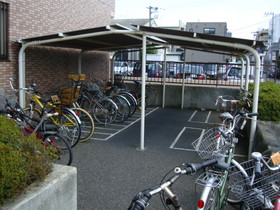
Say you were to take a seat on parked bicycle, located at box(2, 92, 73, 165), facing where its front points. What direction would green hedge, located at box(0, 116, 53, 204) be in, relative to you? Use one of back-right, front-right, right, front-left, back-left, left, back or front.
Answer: back-left

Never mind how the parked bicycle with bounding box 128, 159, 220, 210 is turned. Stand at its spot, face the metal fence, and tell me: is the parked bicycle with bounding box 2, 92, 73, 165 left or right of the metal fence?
left

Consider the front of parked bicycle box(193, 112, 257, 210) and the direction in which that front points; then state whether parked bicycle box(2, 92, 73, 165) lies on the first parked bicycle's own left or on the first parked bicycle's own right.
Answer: on the first parked bicycle's own left

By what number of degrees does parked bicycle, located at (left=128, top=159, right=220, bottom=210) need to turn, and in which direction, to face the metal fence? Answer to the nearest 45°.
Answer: approximately 45° to its right

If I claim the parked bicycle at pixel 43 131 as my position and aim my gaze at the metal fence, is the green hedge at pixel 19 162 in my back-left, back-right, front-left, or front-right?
back-right

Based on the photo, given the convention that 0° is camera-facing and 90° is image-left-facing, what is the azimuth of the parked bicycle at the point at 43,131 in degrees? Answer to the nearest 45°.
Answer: approximately 135°

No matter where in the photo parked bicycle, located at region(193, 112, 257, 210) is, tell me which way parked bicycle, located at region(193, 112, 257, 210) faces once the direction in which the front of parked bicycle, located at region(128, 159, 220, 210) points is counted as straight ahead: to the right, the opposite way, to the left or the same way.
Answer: to the right

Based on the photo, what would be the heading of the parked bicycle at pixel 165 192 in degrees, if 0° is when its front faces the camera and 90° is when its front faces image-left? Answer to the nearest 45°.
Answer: approximately 135°

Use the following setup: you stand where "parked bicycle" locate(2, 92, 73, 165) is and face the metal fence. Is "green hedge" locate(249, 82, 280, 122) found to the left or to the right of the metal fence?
right
